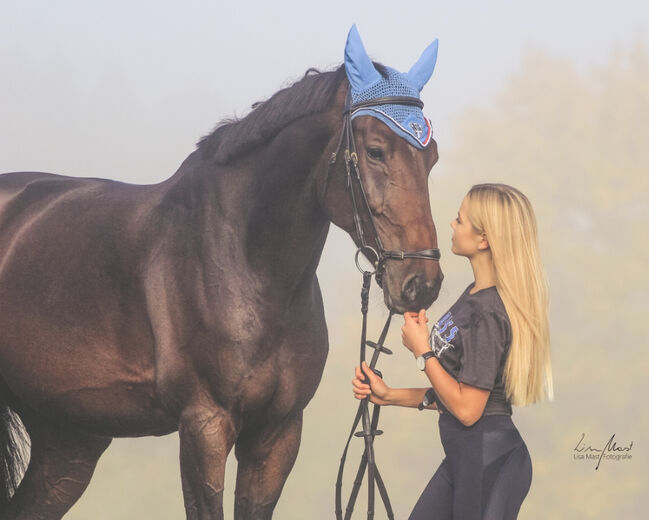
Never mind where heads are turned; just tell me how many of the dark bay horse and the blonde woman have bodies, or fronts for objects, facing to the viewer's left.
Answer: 1

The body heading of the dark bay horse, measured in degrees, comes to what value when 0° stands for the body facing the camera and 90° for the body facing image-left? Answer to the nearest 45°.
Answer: approximately 315°

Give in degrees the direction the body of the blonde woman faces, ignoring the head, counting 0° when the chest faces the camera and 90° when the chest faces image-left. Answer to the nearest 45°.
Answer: approximately 90°

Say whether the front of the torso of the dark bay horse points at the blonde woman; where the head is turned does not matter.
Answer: yes

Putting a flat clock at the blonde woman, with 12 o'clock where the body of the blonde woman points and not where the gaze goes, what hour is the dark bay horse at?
The dark bay horse is roughly at 1 o'clock from the blonde woman.

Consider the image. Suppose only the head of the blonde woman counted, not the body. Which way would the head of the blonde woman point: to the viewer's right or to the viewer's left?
to the viewer's left
